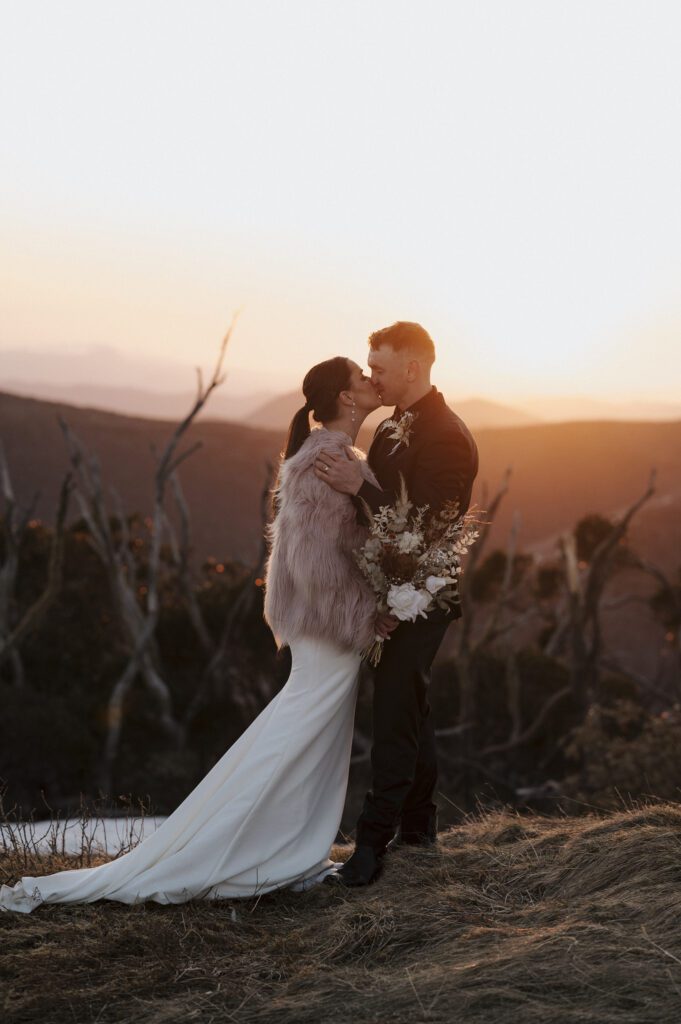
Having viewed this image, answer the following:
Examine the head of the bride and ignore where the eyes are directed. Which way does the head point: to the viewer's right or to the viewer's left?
to the viewer's right

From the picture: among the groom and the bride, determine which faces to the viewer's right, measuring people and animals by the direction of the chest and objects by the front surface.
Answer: the bride

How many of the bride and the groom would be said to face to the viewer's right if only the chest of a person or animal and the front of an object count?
1

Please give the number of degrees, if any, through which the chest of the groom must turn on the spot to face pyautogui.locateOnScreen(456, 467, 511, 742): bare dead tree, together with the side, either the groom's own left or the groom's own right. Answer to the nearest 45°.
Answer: approximately 135° to the groom's own right

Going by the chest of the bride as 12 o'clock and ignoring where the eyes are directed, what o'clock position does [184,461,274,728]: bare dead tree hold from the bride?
The bare dead tree is roughly at 9 o'clock from the bride.

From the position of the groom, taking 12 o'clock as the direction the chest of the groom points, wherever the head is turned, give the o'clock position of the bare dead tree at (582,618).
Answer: The bare dead tree is roughly at 5 o'clock from the groom.

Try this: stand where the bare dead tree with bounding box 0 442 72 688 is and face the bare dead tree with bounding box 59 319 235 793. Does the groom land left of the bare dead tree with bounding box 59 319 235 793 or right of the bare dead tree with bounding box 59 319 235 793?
right

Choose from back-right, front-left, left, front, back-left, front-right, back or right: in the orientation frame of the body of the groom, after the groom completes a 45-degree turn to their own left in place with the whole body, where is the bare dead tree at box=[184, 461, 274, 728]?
back

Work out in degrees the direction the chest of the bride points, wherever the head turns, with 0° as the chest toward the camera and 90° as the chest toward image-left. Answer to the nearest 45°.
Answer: approximately 270°

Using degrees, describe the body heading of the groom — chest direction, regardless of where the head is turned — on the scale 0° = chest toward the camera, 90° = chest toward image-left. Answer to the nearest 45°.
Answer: approximately 45°
